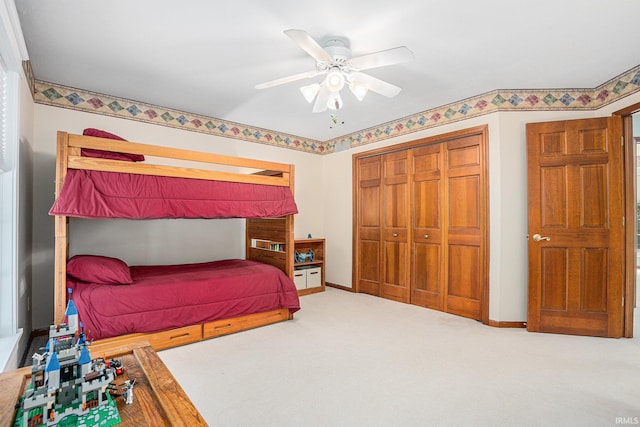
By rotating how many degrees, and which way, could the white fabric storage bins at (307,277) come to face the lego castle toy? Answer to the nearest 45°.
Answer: approximately 45° to its right

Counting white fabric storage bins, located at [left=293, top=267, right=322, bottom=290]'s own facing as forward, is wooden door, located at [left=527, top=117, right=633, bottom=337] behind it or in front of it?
in front

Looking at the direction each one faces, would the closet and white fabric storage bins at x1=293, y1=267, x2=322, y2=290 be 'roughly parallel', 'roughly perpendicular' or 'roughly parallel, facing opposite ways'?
roughly perpendicular

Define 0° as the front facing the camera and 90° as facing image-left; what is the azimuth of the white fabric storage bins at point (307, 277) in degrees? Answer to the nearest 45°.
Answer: approximately 315°

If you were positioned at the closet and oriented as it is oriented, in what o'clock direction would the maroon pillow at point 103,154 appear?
The maroon pillow is roughly at 12 o'clock from the closet.

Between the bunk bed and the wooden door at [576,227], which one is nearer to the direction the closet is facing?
the bunk bed

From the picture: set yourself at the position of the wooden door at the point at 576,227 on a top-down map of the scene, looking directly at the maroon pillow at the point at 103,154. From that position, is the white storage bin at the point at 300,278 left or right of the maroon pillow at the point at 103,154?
right

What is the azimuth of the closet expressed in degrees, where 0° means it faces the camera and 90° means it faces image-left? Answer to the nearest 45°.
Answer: approximately 45°

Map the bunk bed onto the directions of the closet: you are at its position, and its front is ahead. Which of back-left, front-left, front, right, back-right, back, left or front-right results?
front

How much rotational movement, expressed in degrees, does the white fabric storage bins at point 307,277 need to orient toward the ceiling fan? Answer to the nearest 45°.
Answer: approximately 45° to its right

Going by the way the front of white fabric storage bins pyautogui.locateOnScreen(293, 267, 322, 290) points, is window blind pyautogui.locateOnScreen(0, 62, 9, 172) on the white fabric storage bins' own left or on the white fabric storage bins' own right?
on the white fabric storage bins' own right

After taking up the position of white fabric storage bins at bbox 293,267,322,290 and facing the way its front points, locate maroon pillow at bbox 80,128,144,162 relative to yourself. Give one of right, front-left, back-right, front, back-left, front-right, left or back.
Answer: right

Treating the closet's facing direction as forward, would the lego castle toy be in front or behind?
in front

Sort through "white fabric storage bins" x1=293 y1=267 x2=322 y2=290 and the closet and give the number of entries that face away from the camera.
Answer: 0
